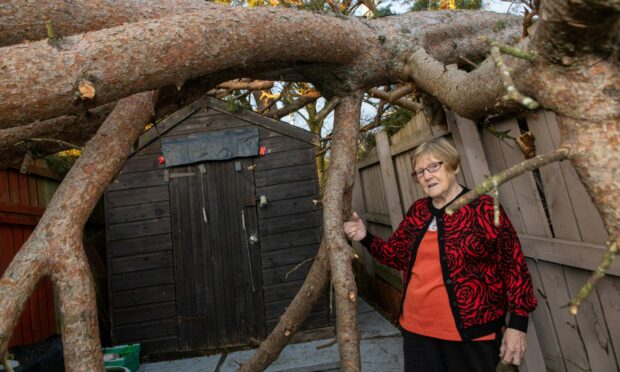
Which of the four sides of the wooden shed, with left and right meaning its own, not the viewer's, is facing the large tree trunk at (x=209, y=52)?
front

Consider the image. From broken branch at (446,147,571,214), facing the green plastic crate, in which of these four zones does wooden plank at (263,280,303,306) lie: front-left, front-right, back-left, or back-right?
front-right

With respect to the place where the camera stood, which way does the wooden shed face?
facing the viewer

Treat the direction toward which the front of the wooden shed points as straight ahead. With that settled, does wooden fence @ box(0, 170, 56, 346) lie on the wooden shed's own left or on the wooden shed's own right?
on the wooden shed's own right

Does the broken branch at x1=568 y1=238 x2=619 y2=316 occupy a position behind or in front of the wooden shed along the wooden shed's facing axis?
in front

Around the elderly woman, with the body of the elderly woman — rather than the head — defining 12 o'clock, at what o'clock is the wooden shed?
The wooden shed is roughly at 3 o'clock from the elderly woman.

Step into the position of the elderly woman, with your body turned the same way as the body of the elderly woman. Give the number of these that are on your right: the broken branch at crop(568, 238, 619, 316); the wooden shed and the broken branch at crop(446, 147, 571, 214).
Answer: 1

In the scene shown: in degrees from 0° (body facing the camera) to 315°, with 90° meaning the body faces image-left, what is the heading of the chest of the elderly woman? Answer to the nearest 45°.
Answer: approximately 45°

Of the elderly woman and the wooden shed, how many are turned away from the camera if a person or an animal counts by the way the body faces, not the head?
0

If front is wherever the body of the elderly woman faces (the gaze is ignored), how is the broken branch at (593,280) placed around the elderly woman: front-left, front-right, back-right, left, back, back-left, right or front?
front-left

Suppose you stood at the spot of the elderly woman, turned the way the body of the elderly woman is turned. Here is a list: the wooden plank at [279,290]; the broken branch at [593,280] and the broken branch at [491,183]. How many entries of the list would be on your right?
1
